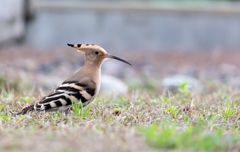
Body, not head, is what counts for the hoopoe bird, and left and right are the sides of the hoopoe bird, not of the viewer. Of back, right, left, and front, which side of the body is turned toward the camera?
right
